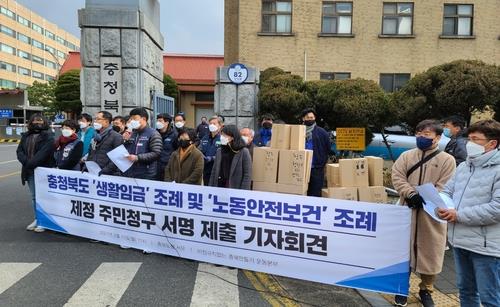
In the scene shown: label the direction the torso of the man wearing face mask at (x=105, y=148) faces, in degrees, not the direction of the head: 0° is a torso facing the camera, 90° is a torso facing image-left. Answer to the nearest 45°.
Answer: approximately 45°

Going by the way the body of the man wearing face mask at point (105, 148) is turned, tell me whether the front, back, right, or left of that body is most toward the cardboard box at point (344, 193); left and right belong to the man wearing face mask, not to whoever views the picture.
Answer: left

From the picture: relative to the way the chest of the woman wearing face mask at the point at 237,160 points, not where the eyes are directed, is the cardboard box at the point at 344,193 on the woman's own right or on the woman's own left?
on the woman's own left

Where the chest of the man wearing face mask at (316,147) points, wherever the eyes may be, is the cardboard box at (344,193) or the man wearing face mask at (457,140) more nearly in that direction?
the cardboard box

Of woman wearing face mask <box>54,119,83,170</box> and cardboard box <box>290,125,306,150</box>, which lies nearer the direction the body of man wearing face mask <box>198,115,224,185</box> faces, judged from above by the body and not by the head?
the woman wearing face mask

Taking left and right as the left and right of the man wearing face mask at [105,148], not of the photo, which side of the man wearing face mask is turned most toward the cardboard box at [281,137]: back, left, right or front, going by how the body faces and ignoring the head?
left

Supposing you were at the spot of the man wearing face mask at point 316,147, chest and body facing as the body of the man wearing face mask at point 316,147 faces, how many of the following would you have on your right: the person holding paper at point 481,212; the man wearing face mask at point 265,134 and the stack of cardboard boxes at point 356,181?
1

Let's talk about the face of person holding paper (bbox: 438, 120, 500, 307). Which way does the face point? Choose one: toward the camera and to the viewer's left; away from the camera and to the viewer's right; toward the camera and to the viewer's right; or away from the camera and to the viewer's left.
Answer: toward the camera and to the viewer's left

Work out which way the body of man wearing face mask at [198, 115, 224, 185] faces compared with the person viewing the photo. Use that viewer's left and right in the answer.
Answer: facing the viewer and to the left of the viewer

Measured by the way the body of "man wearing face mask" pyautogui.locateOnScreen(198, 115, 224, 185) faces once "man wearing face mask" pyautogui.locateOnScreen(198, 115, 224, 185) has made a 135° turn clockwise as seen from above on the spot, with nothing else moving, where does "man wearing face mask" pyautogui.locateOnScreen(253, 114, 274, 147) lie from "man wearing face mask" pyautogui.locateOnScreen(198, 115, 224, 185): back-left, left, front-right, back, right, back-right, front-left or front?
front-right

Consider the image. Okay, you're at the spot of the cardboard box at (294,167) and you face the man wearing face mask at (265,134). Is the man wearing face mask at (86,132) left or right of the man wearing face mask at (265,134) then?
left

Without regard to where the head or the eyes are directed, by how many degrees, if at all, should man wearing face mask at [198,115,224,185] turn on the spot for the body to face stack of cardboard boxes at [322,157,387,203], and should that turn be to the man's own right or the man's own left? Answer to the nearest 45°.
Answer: approximately 90° to the man's own left
